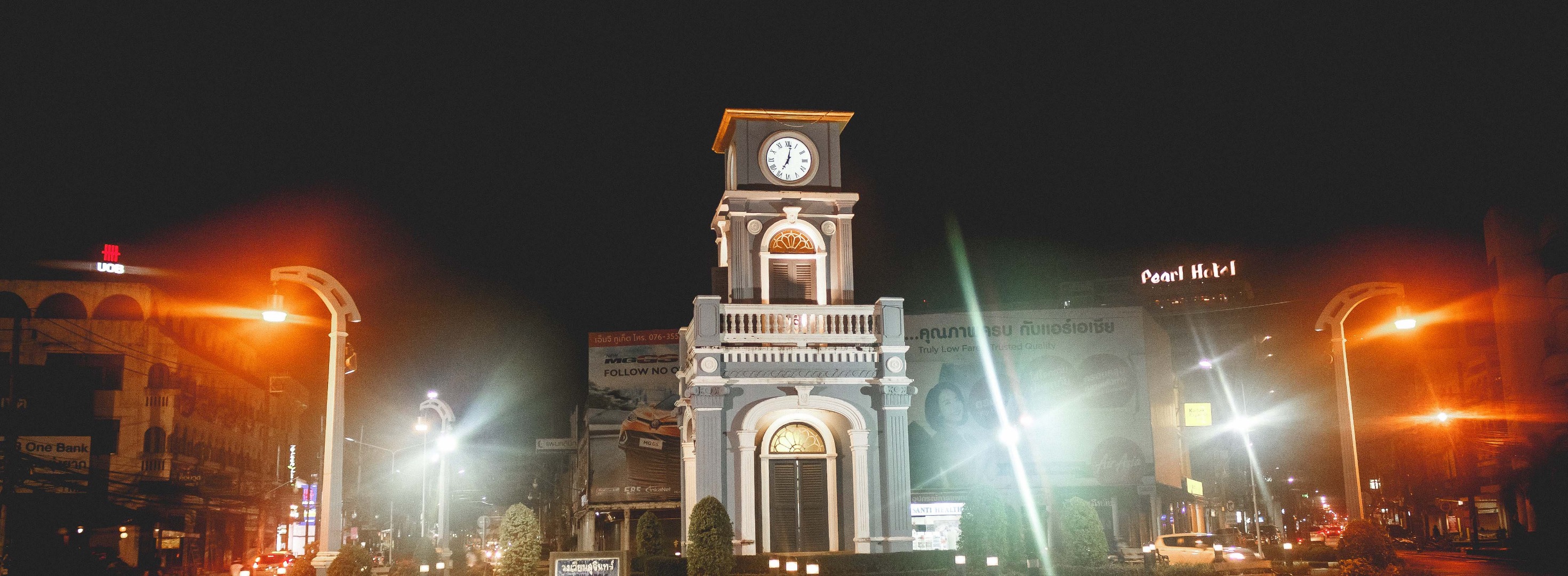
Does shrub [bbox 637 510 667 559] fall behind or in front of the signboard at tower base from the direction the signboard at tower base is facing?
behind

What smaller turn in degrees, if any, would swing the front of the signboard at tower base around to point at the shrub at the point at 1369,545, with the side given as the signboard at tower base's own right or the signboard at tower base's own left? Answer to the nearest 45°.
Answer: approximately 90° to the signboard at tower base's own left

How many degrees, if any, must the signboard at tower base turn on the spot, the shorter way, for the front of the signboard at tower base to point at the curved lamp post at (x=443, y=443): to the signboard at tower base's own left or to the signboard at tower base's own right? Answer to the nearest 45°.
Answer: approximately 180°

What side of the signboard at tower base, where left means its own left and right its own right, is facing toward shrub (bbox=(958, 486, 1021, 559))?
left

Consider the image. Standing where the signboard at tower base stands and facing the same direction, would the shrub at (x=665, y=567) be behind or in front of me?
behind

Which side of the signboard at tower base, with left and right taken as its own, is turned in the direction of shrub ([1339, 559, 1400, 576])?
left

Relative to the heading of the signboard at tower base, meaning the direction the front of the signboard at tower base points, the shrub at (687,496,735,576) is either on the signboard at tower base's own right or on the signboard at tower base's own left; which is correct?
on the signboard at tower base's own left

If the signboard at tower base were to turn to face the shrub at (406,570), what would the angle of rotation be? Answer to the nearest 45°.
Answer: approximately 135° to its right

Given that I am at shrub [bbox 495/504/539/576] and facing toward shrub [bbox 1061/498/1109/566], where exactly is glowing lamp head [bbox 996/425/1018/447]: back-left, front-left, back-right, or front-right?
front-left

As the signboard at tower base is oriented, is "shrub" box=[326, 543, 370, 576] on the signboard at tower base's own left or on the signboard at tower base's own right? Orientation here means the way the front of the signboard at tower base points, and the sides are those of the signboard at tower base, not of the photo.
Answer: on the signboard at tower base's own right

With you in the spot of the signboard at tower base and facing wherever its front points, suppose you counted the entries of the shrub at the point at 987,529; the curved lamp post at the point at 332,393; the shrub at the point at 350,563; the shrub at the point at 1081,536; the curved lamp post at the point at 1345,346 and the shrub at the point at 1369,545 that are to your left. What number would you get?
4

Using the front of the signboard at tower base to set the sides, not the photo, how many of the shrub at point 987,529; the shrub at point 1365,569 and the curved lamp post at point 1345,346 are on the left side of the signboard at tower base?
3

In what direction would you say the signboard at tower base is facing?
toward the camera

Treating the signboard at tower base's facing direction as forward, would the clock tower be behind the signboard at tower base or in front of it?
behind
